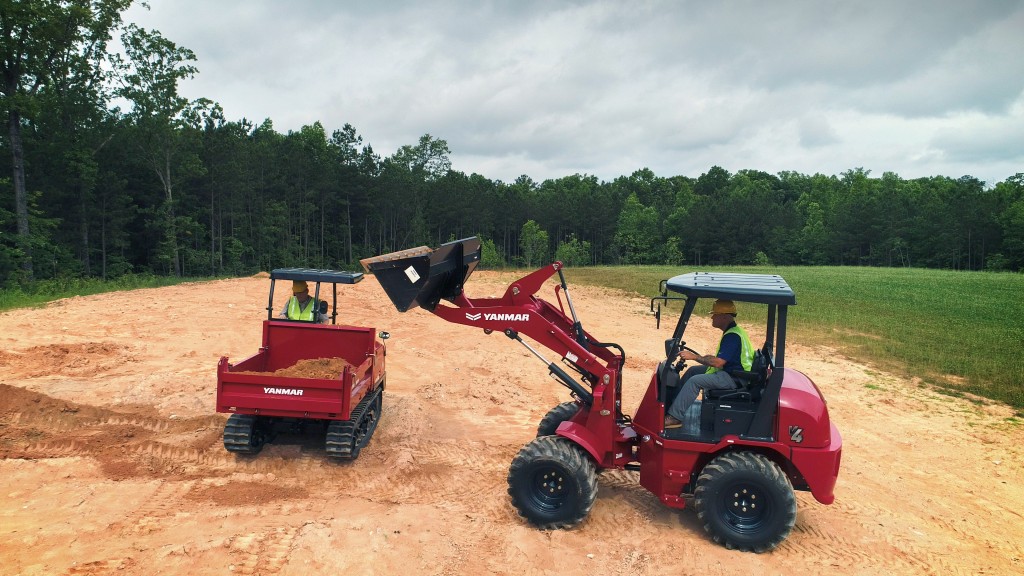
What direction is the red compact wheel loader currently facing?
to the viewer's left

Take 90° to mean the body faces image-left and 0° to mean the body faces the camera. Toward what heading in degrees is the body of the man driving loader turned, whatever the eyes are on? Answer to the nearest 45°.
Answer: approximately 90°

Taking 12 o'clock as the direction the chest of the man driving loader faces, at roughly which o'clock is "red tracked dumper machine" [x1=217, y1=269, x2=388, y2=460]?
The red tracked dumper machine is roughly at 12 o'clock from the man driving loader.

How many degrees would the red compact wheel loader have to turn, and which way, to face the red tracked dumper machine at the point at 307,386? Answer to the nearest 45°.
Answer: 0° — it already faces it

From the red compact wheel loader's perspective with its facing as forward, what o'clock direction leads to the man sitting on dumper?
The man sitting on dumper is roughly at 1 o'clock from the red compact wheel loader.

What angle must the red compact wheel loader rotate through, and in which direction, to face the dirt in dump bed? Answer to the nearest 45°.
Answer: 0° — it already faces it

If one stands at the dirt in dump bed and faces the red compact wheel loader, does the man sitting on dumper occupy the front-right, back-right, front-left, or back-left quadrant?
back-left

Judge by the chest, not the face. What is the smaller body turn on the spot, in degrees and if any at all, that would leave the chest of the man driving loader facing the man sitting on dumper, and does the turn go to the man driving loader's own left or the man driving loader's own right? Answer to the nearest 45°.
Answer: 0° — they already face them

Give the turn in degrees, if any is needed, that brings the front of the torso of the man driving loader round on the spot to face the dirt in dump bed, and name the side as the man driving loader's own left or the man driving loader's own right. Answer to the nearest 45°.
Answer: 0° — they already face it
